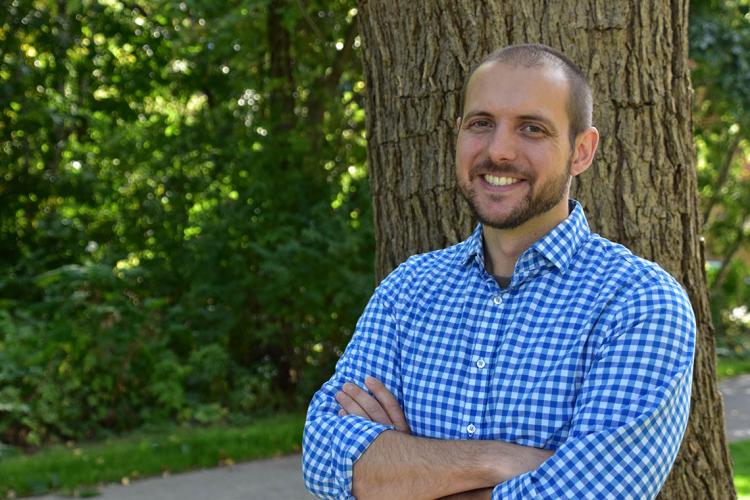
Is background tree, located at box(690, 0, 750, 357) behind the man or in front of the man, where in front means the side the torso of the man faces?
behind

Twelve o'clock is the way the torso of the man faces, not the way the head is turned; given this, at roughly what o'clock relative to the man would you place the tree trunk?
The tree trunk is roughly at 5 o'clock from the man.

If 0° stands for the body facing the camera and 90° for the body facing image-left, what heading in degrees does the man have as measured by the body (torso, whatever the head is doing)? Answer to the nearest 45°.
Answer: approximately 45°
